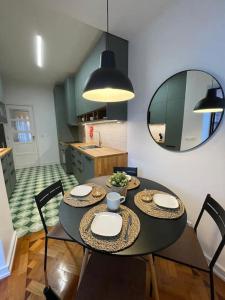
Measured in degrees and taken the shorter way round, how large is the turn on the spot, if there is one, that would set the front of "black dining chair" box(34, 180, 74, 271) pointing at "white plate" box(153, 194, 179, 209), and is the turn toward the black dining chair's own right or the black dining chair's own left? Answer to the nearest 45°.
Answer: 0° — it already faces it

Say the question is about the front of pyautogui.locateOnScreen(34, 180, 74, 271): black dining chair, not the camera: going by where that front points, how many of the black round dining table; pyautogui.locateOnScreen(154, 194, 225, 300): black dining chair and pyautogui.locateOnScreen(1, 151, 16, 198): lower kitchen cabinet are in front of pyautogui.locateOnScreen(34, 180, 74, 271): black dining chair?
2

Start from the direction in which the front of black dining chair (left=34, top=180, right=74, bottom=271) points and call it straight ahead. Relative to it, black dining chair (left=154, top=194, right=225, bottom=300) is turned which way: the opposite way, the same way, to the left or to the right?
the opposite way

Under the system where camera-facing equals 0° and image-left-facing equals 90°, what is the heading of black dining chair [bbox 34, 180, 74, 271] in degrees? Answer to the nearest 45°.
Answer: approximately 315°

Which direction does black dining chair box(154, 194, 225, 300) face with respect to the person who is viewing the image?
facing to the left of the viewer

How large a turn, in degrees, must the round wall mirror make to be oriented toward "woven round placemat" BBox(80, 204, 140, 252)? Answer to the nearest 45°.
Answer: approximately 45° to its left

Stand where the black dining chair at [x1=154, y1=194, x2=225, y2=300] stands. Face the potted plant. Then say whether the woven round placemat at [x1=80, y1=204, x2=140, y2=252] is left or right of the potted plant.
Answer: left

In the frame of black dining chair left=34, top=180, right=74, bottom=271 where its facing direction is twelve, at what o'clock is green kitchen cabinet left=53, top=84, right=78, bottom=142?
The green kitchen cabinet is roughly at 8 o'clock from the black dining chair.

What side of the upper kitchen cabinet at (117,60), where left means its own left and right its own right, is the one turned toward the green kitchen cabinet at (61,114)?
right
